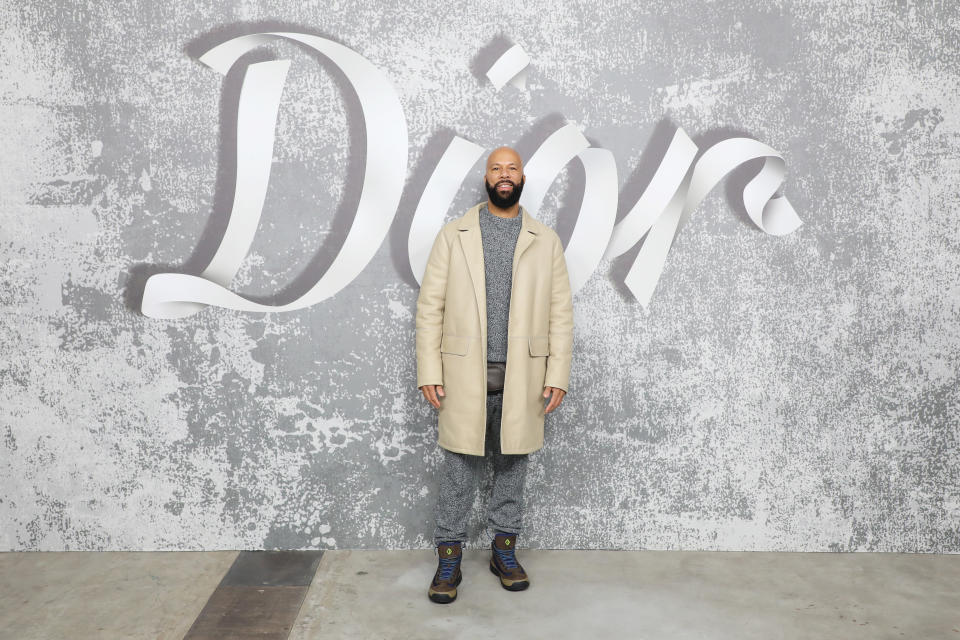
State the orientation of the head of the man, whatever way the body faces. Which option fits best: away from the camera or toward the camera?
toward the camera

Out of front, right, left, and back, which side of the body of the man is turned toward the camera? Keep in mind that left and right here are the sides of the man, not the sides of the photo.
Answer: front
